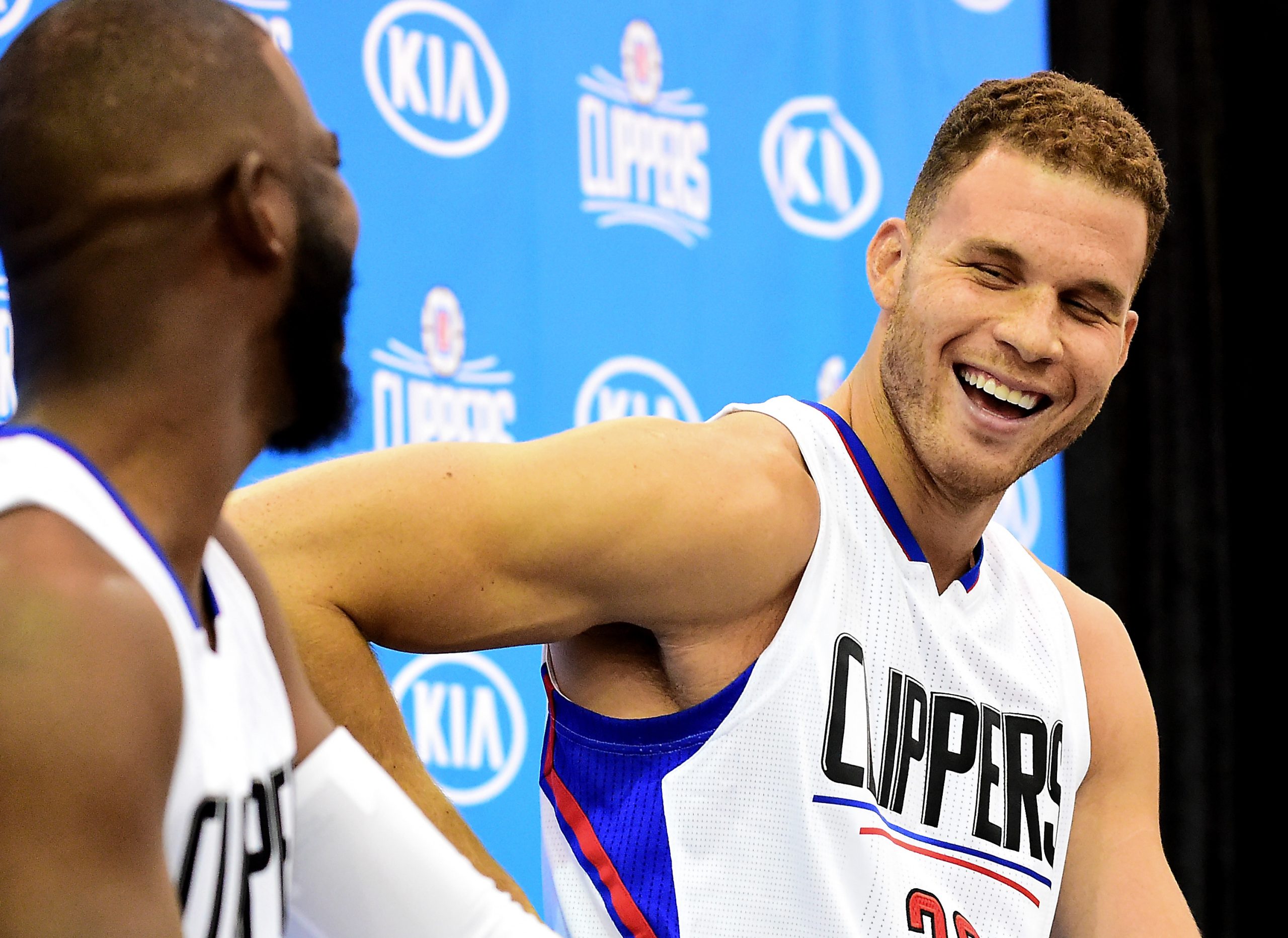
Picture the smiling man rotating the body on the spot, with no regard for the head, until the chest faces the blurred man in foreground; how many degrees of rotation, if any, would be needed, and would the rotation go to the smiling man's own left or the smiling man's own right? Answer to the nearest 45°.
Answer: approximately 45° to the smiling man's own right

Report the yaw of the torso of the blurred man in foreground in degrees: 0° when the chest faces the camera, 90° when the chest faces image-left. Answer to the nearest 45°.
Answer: approximately 270°

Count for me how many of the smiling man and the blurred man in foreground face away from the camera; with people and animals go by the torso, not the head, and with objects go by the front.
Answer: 0

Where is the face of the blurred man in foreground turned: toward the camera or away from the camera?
away from the camera

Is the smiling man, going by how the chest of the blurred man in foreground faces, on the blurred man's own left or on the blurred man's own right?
on the blurred man's own left

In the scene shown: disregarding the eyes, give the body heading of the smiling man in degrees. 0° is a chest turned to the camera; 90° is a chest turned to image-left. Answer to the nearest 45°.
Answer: approximately 315°
